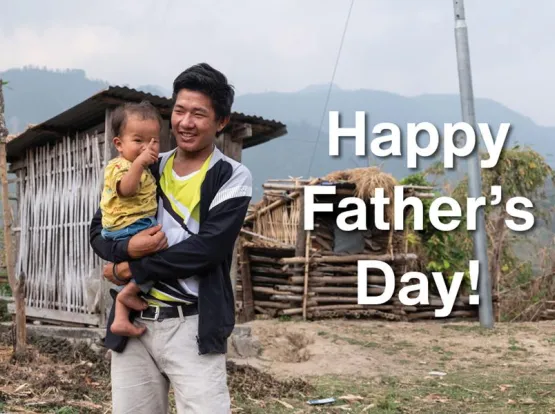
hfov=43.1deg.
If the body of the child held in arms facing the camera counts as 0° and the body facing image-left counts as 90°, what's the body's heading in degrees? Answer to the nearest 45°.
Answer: approximately 315°

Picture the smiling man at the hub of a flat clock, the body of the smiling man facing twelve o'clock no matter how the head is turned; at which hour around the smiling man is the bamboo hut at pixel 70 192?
The bamboo hut is roughly at 4 o'clock from the smiling man.

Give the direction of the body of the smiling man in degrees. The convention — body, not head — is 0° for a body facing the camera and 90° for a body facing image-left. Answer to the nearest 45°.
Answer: approximately 45°

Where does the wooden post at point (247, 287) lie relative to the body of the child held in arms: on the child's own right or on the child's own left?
on the child's own left

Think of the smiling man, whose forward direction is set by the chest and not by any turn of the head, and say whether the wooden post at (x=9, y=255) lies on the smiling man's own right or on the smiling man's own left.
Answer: on the smiling man's own right

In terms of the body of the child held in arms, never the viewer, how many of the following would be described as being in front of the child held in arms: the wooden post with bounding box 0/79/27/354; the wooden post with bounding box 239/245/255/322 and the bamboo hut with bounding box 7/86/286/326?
0

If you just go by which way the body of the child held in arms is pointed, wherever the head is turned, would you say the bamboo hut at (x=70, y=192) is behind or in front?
behind

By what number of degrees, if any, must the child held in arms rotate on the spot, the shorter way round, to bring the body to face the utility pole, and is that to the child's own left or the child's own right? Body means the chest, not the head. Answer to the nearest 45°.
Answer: approximately 90° to the child's own left

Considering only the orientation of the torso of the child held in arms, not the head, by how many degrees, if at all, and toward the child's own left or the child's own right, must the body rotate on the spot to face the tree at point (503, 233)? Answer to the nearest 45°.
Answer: approximately 90° to the child's own left

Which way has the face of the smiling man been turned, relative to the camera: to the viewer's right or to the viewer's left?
to the viewer's left

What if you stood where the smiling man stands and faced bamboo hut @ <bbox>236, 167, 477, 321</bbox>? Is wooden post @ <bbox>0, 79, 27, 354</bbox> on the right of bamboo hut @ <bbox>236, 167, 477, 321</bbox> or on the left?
left
